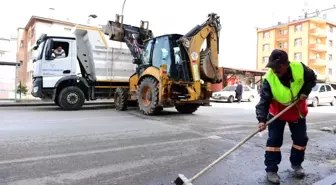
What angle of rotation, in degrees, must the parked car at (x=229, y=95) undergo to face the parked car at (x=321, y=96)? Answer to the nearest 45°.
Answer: approximately 135° to its left

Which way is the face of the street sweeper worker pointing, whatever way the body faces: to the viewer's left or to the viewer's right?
to the viewer's left

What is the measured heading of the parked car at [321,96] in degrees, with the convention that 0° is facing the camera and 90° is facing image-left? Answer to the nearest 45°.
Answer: approximately 45°

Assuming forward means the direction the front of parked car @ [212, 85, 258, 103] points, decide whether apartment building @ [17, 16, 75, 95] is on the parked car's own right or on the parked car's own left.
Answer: on the parked car's own right

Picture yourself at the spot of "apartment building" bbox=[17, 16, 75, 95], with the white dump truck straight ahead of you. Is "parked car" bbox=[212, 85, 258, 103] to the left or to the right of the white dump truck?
left

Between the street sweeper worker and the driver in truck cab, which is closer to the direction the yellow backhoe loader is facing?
the driver in truck cab

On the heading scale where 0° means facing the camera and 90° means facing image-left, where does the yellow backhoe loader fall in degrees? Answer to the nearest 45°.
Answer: approximately 135°

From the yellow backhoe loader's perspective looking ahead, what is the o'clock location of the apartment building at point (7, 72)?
The apartment building is roughly at 12 o'clock from the yellow backhoe loader.

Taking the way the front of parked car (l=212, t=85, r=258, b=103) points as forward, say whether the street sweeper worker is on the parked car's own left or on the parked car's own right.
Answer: on the parked car's own left

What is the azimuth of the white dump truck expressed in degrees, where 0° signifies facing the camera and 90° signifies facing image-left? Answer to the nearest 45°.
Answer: approximately 90°

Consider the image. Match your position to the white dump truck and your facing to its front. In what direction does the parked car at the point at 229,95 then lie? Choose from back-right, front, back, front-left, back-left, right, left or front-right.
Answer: back-right
